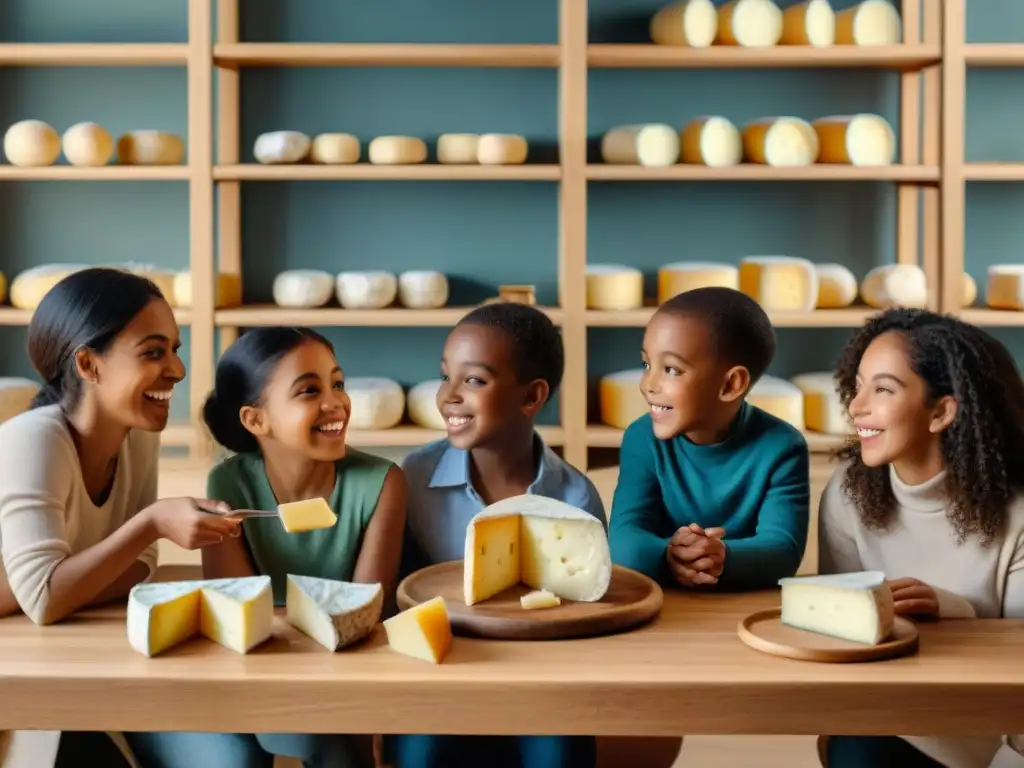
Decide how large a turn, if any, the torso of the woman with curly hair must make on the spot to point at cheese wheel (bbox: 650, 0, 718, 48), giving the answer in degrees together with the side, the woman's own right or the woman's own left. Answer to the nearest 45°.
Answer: approximately 135° to the woman's own right

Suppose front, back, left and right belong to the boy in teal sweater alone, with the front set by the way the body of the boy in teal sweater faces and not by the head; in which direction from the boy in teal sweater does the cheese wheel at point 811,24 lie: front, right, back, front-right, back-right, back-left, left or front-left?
back-right

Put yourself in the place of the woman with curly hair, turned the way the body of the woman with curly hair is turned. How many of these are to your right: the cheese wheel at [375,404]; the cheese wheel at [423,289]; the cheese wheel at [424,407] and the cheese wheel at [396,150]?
4

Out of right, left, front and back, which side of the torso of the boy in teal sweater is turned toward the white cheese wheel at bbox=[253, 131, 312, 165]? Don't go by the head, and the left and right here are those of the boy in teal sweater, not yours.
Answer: right

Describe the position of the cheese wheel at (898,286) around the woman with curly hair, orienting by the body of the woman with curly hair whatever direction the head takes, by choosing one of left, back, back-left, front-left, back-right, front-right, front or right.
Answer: back-right

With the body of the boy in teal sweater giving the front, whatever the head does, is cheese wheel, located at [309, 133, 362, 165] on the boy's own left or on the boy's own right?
on the boy's own right

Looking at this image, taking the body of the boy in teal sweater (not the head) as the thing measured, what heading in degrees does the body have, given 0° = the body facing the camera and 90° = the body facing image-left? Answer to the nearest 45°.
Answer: approximately 45°

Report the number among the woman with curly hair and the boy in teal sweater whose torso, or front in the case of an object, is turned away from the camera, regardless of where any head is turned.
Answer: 0

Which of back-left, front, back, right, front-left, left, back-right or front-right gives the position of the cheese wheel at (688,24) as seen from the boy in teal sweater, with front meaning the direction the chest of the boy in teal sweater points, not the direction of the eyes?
back-right

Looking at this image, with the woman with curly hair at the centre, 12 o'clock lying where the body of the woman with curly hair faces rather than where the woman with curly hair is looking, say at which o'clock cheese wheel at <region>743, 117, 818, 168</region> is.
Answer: The cheese wheel is roughly at 4 o'clock from the woman with curly hair.
